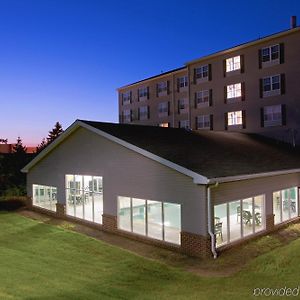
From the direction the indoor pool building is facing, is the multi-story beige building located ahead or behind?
behind
